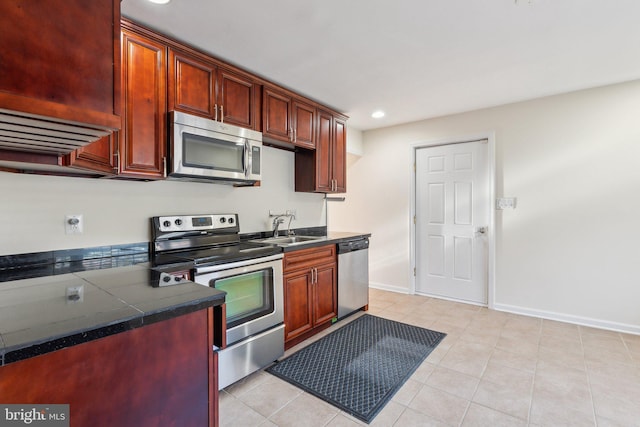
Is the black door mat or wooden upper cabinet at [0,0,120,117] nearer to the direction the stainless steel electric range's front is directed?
the black door mat

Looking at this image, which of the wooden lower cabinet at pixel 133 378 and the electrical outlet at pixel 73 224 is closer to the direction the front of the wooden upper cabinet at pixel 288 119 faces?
the wooden lower cabinet

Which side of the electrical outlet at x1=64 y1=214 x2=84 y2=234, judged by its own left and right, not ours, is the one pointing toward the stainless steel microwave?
left

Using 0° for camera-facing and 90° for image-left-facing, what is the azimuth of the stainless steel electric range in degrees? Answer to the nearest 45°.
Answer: approximately 315°

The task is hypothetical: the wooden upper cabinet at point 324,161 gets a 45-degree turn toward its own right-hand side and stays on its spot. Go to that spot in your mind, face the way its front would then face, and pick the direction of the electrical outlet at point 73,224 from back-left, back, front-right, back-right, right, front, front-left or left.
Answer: front-right

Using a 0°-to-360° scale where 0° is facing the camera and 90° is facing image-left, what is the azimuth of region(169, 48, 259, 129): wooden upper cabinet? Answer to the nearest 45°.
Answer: approximately 315°

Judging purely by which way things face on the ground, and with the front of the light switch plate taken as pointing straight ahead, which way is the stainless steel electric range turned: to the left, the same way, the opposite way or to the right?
to the left

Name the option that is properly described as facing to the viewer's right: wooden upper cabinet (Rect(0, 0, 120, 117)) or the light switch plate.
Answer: the wooden upper cabinet
